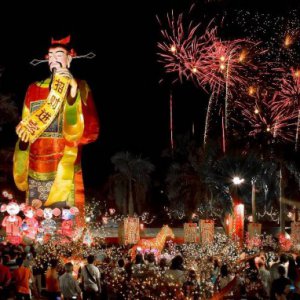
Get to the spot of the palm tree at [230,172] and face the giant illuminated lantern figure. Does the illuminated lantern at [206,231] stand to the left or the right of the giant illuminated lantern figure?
left

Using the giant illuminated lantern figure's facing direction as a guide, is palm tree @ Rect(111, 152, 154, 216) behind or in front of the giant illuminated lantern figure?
behind

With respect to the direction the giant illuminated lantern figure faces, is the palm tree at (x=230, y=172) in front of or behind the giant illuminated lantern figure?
behind

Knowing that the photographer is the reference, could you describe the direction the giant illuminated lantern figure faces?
facing the viewer and to the left of the viewer
